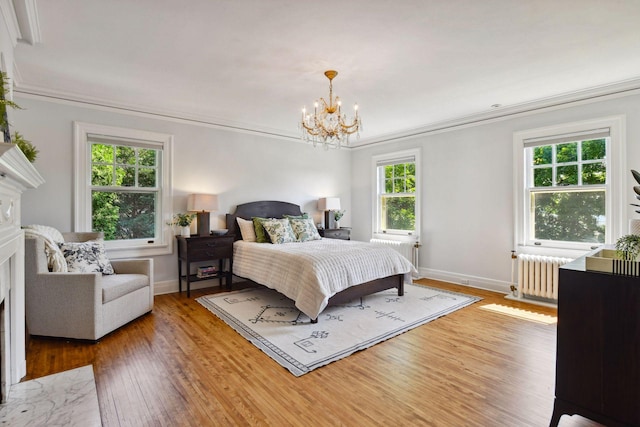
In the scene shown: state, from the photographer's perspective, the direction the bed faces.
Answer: facing the viewer and to the right of the viewer

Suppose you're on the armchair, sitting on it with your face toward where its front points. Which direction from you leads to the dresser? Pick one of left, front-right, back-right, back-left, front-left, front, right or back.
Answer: front

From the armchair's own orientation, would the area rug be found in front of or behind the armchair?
in front

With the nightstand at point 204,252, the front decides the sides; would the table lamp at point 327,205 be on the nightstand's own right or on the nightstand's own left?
on the nightstand's own left

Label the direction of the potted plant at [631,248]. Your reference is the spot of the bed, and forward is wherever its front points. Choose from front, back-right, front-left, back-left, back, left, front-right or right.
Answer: front

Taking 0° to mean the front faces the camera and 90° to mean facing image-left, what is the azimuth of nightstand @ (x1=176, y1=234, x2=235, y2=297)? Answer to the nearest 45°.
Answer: approximately 315°

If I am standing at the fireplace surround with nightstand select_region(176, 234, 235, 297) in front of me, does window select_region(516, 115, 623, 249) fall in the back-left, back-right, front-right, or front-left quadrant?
front-right

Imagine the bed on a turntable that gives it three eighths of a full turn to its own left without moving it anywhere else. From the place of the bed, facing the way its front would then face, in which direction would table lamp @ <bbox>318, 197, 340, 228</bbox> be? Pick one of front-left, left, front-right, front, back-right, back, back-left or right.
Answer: front

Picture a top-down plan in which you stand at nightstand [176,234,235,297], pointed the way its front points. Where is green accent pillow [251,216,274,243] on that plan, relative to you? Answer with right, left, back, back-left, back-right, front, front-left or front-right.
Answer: front-left

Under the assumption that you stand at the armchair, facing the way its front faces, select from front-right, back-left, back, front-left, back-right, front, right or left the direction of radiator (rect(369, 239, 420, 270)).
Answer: front-left

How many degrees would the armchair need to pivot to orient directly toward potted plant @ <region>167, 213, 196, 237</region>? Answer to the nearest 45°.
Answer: approximately 90° to its left

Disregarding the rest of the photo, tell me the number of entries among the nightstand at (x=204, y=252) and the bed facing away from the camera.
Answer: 0

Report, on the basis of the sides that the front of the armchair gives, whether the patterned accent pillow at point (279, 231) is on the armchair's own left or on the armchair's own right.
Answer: on the armchair's own left
